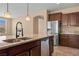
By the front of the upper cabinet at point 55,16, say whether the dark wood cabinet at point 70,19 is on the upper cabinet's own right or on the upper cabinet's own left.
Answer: on the upper cabinet's own left

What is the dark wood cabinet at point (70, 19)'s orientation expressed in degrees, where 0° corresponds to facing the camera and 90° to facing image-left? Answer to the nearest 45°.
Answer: approximately 45°

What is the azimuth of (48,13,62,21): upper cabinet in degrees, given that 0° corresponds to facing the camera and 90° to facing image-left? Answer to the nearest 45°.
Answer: approximately 45°

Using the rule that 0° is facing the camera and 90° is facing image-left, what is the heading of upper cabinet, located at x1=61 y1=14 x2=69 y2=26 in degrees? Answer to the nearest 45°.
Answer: approximately 45°
